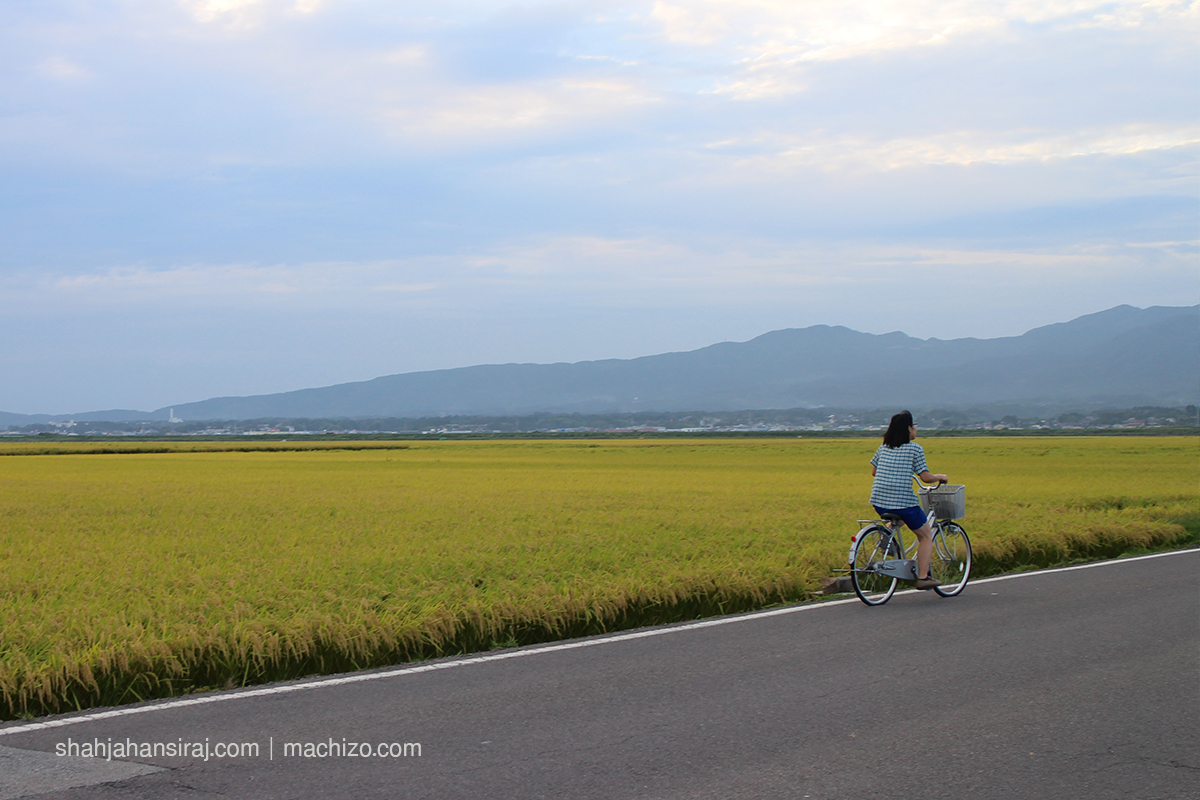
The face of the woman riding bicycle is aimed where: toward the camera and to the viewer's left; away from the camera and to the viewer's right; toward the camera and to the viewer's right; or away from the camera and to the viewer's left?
away from the camera and to the viewer's right

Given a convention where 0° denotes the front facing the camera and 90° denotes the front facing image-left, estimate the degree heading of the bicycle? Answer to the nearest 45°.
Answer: approximately 225°
